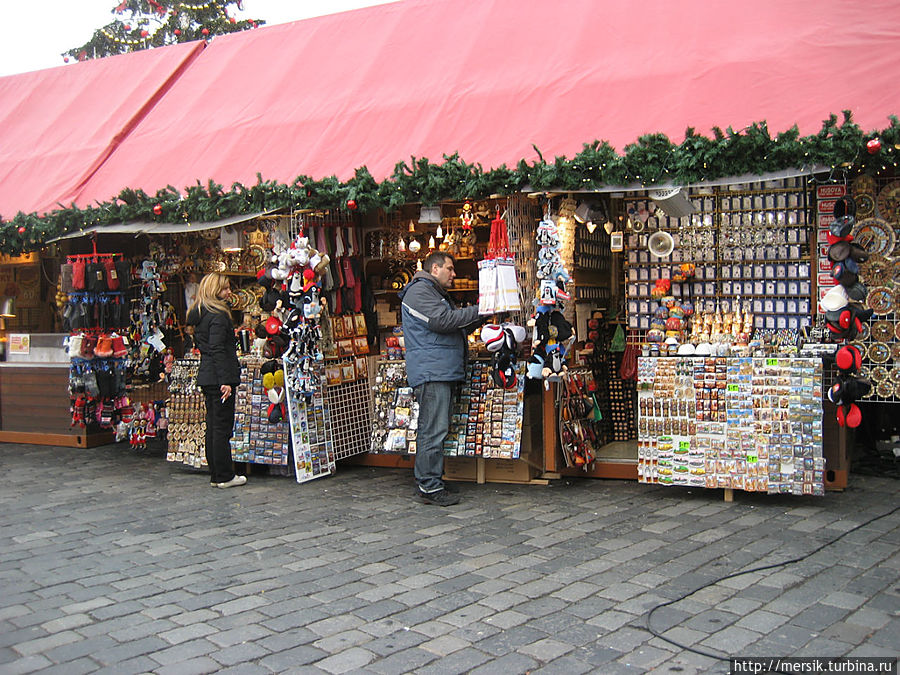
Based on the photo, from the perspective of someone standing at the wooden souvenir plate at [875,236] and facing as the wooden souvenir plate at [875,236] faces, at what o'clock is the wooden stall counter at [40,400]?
The wooden stall counter is roughly at 3 o'clock from the wooden souvenir plate.

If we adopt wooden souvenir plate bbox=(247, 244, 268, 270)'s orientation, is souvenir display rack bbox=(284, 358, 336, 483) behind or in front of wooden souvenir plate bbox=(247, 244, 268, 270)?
in front

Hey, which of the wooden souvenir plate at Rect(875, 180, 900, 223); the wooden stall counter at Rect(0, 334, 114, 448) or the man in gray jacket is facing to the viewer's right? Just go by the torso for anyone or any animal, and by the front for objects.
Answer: the man in gray jacket

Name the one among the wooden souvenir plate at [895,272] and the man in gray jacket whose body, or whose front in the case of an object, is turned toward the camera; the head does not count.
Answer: the wooden souvenir plate

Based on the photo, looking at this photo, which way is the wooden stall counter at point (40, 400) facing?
toward the camera

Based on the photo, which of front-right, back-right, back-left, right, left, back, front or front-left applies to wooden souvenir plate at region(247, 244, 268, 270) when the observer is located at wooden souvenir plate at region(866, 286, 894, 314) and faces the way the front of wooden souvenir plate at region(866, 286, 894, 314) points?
right

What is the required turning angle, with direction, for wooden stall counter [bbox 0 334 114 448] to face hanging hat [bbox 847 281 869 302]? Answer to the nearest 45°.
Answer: approximately 45° to its left

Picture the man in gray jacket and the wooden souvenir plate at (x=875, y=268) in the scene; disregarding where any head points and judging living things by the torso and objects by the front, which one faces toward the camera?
the wooden souvenir plate

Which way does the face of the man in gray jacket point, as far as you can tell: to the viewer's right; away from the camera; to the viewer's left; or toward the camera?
to the viewer's right

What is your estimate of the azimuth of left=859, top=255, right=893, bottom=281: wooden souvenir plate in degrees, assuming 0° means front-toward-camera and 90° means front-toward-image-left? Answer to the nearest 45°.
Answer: approximately 0°

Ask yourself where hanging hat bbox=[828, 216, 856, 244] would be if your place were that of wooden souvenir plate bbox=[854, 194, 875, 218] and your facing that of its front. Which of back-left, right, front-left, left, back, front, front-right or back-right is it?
front

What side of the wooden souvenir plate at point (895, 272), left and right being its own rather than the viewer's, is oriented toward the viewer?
front

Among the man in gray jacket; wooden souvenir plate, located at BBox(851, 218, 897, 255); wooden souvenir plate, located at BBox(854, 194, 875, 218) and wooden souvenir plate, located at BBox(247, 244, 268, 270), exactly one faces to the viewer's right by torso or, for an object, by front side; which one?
the man in gray jacket

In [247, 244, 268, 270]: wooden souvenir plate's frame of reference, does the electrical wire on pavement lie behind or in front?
in front
